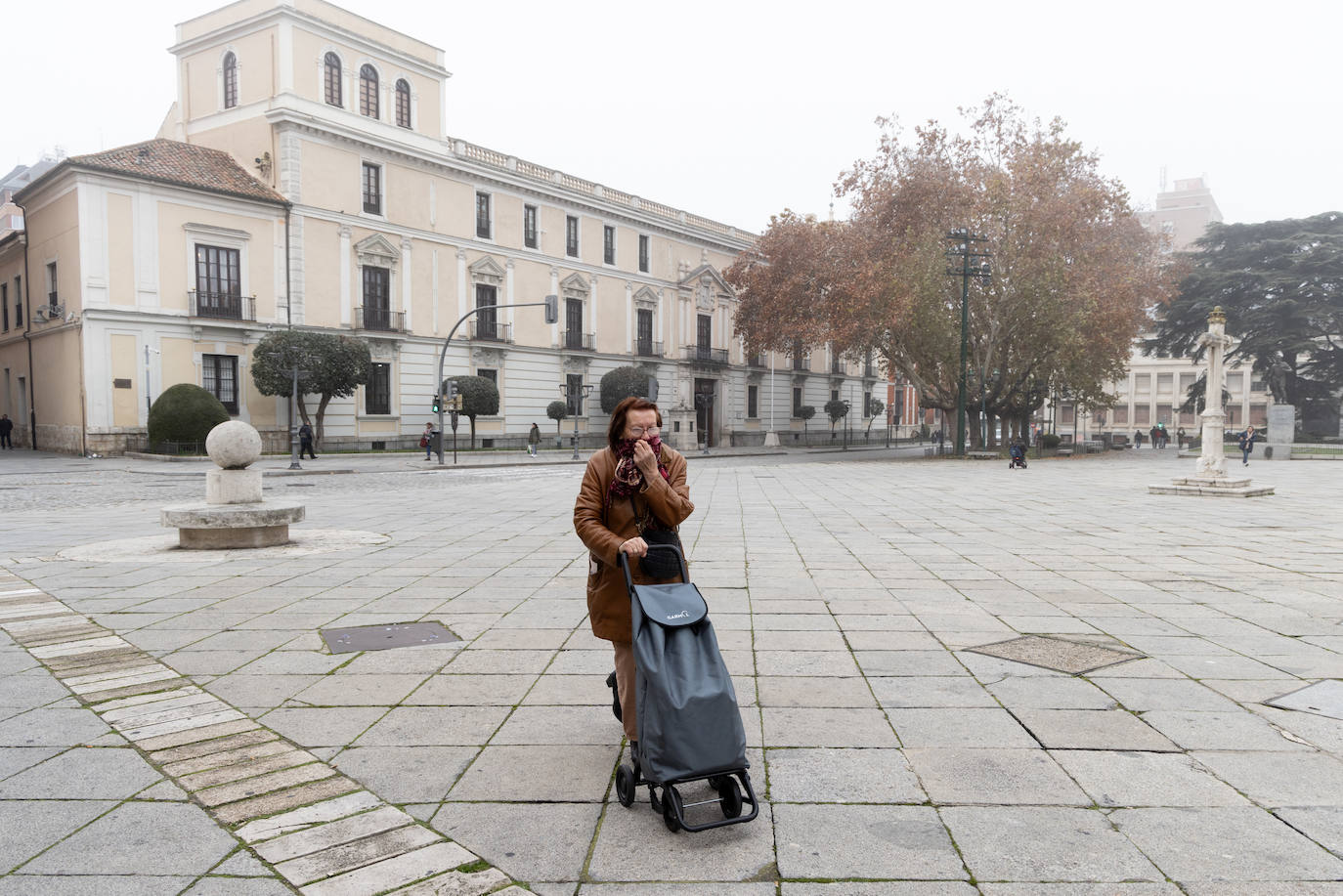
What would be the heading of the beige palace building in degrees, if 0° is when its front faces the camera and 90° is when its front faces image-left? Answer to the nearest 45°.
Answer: approximately 315°

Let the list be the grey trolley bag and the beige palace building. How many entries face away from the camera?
0

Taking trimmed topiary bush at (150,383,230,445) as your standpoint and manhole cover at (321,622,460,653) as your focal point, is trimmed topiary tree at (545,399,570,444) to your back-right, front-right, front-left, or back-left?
back-left

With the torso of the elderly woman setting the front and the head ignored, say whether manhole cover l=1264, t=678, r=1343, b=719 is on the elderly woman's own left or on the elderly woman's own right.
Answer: on the elderly woman's own left

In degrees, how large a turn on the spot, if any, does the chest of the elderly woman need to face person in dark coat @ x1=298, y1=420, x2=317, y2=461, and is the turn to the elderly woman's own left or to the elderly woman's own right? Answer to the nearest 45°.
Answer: approximately 180°

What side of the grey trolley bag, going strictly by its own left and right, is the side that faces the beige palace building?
back

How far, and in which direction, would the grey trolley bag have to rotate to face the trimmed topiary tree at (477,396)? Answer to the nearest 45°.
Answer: approximately 135° to its left

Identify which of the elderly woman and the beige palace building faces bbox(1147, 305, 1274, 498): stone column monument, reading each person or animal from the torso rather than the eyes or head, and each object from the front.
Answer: the beige palace building

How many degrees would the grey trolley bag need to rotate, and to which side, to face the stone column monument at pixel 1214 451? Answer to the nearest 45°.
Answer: approximately 90° to its left

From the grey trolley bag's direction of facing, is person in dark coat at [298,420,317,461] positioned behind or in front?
behind

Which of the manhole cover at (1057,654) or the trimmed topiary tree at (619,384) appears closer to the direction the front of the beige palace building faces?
the manhole cover

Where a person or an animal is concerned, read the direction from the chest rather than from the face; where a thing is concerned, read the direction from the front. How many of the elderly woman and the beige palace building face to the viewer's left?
0

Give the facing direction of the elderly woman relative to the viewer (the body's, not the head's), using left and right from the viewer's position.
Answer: facing the viewer and to the right of the viewer
